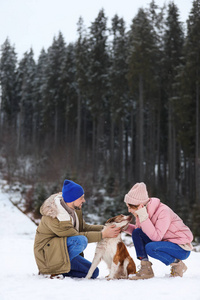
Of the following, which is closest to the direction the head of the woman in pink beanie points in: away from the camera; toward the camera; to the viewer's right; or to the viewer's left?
to the viewer's left

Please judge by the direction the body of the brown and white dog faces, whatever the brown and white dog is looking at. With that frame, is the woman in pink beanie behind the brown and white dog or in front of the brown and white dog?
behind

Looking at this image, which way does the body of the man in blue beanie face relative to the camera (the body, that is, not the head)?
to the viewer's right

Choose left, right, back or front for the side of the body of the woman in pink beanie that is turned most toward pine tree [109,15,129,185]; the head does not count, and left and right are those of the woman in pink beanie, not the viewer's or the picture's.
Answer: right

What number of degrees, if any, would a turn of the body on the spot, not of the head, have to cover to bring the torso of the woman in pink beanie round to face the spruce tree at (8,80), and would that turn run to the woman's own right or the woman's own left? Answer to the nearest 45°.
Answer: approximately 45° to the woman's own right

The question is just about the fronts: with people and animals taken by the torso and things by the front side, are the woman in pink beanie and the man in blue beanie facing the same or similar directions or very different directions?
very different directions

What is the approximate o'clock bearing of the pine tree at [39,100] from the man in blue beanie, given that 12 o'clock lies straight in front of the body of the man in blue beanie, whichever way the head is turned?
The pine tree is roughly at 9 o'clock from the man in blue beanie.

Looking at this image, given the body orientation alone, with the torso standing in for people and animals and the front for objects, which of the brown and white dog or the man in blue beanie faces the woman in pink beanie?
the man in blue beanie

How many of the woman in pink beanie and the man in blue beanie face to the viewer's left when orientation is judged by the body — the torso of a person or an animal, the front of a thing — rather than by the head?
1

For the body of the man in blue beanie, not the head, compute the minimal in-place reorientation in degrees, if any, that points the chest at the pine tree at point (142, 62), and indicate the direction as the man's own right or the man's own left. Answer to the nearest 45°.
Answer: approximately 90° to the man's own left

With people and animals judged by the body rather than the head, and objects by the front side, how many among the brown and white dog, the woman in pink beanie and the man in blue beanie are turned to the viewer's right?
1

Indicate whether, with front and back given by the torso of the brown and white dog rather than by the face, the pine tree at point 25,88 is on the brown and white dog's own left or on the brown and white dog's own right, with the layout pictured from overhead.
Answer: on the brown and white dog's own right

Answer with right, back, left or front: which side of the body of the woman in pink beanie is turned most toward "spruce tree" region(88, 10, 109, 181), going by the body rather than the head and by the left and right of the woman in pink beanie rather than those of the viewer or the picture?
right

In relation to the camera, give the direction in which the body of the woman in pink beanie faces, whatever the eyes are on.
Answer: to the viewer's left
